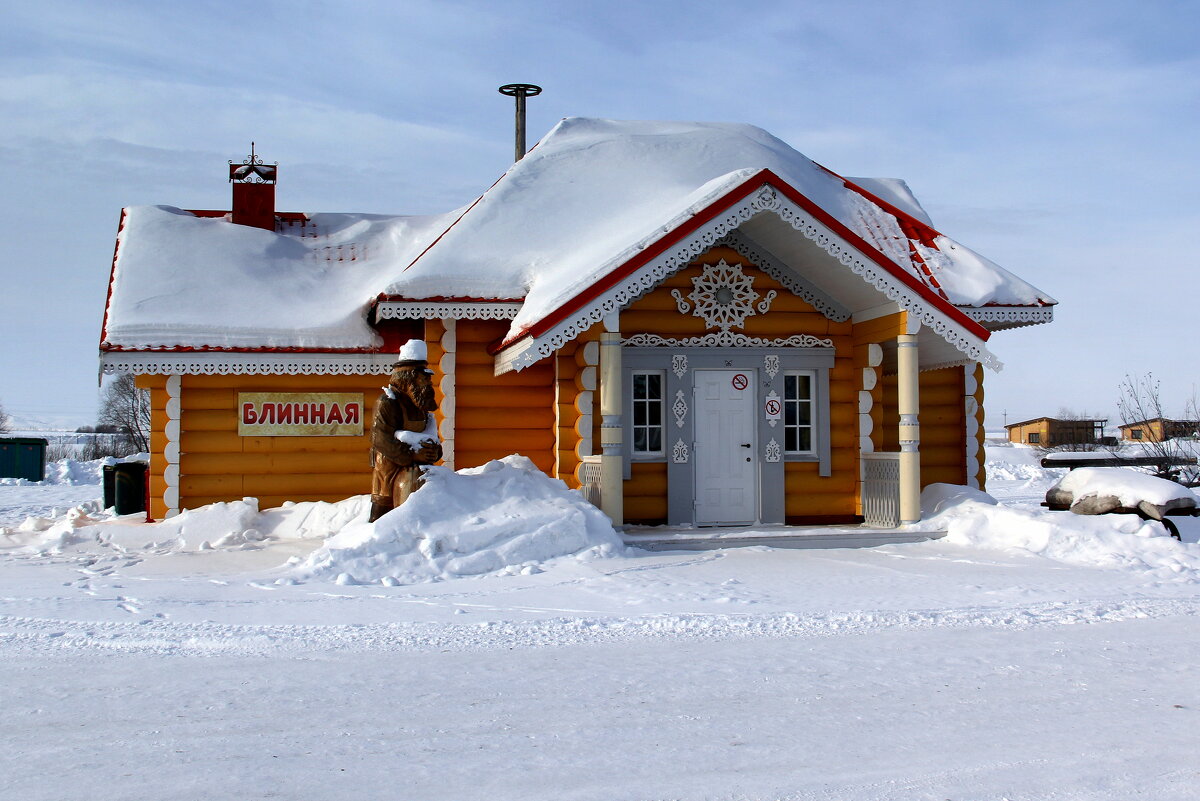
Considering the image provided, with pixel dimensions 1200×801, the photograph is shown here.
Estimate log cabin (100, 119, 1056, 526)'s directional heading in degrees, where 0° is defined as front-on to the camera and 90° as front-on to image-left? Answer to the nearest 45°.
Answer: approximately 0°

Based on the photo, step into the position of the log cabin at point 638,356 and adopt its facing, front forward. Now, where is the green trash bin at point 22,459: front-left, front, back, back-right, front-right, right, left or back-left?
back-right

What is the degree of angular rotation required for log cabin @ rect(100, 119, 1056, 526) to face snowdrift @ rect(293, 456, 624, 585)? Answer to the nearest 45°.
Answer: approximately 45° to its right

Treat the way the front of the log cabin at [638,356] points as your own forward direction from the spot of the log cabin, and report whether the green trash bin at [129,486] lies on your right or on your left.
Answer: on your right

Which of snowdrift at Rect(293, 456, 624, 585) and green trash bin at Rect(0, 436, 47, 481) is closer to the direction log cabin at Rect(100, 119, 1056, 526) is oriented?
the snowdrift

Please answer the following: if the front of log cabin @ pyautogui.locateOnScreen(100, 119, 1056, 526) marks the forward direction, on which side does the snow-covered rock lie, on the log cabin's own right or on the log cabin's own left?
on the log cabin's own left

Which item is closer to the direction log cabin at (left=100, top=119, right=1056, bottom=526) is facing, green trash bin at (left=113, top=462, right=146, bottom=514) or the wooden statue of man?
the wooden statue of man
